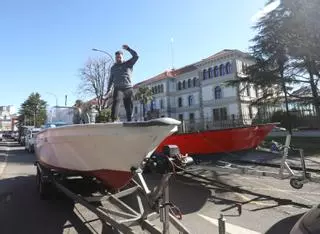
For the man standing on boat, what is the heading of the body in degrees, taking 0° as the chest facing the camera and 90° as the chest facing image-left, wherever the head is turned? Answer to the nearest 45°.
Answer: approximately 0°

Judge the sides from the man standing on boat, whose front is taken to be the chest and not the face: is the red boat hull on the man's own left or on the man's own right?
on the man's own left

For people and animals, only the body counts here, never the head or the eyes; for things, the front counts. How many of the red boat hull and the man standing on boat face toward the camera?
1
